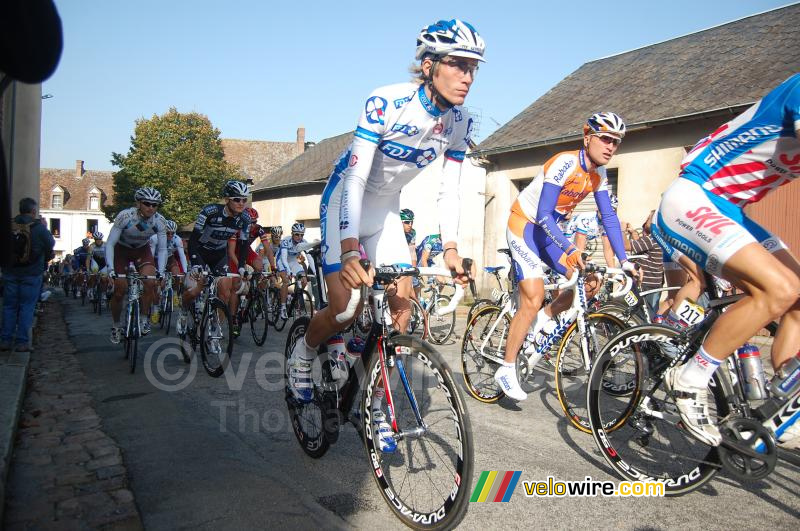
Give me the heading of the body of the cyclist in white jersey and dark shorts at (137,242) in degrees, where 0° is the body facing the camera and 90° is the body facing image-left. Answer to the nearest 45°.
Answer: approximately 0°

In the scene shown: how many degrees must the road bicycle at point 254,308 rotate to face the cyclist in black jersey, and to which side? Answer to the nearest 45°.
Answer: approximately 45° to its right

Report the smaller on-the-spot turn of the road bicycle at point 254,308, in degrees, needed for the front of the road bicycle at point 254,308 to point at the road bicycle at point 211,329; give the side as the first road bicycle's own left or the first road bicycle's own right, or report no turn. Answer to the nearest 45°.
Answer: approximately 45° to the first road bicycle's own right

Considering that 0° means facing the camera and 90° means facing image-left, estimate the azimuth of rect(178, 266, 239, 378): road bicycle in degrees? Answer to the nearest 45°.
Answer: approximately 315°

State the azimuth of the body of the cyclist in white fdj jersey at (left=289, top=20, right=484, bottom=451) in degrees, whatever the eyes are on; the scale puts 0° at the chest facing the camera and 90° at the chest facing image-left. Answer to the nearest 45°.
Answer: approximately 315°

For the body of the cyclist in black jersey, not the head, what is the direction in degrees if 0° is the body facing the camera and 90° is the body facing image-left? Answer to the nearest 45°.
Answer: approximately 315°

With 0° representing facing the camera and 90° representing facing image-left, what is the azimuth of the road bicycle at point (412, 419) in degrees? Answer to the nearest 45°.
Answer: approximately 315°
